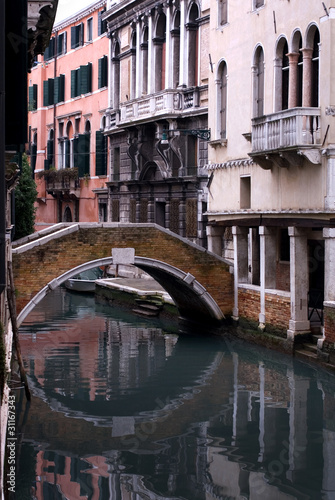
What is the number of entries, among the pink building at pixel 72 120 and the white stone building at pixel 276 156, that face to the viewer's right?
0

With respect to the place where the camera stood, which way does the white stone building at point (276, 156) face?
facing the viewer and to the left of the viewer

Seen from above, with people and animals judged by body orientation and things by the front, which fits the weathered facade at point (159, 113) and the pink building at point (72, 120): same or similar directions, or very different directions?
same or similar directions

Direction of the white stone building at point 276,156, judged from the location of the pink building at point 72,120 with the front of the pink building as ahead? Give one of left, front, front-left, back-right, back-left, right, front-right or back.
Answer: front-left

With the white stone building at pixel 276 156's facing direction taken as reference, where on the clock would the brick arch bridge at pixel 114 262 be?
The brick arch bridge is roughly at 2 o'clock from the white stone building.

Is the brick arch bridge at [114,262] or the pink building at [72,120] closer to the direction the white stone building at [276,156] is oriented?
the brick arch bridge

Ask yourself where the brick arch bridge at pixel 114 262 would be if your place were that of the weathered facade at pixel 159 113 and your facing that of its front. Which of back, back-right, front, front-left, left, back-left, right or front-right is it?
front-left

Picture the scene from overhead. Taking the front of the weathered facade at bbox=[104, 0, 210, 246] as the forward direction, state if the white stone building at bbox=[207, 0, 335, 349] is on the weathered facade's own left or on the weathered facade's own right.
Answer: on the weathered facade's own left

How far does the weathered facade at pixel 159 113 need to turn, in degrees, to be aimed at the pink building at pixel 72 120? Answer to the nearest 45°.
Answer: approximately 135° to its right

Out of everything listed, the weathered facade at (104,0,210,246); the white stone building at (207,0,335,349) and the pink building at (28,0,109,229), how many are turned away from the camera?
0

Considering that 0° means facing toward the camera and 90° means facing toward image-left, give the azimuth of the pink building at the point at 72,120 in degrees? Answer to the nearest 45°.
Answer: approximately 45°
